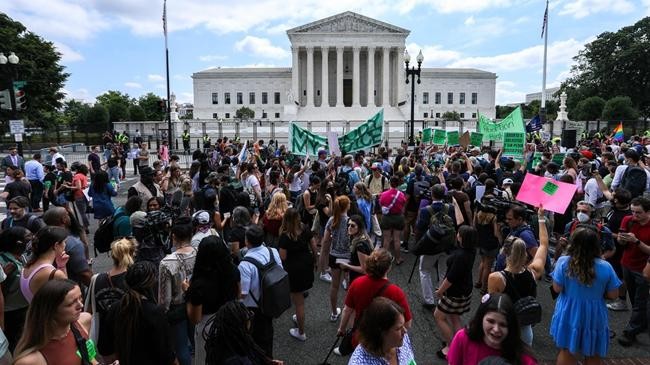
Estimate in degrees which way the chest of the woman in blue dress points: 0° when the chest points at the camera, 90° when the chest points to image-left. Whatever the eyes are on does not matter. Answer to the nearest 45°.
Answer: approximately 180°

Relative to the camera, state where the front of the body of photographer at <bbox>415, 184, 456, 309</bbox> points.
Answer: away from the camera

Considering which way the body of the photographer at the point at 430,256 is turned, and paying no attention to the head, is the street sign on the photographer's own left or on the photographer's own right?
on the photographer's own left

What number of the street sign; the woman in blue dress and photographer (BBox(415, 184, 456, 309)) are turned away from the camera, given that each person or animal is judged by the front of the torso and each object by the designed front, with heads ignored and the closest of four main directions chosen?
2

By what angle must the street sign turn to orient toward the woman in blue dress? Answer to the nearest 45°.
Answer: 0° — it already faces them

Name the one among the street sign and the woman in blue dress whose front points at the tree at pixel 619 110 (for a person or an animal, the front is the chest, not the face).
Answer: the woman in blue dress

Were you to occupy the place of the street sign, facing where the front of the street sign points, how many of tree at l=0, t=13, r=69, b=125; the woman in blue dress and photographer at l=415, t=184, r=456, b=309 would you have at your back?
1

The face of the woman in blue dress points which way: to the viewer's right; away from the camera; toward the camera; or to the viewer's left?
away from the camera

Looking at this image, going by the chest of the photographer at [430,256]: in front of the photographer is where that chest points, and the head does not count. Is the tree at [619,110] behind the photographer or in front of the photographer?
in front

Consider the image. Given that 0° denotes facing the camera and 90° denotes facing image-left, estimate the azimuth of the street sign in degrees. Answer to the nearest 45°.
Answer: approximately 0°
